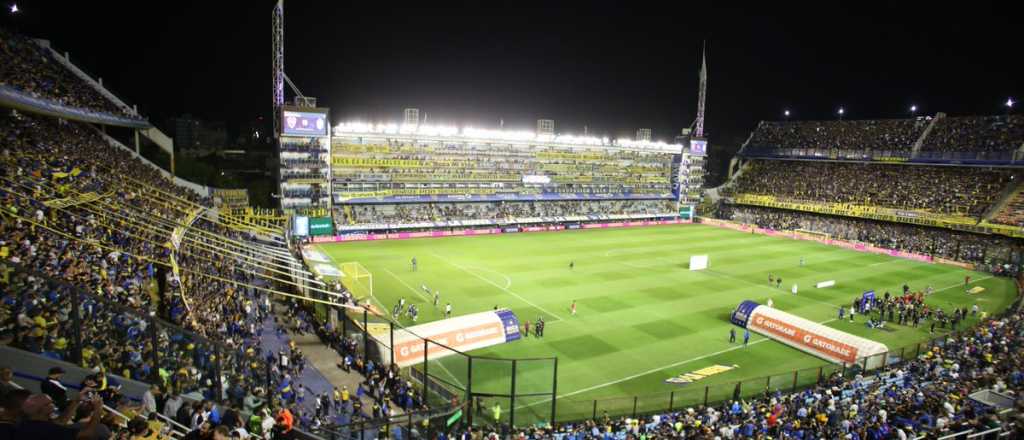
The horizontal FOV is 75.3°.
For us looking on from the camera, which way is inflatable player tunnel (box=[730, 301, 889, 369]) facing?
facing away from the viewer and to the left of the viewer

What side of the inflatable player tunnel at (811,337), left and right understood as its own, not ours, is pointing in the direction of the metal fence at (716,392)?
left

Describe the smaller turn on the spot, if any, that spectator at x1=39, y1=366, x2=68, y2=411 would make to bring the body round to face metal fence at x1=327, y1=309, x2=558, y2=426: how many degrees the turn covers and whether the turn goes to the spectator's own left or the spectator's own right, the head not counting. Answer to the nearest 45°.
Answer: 0° — they already face it

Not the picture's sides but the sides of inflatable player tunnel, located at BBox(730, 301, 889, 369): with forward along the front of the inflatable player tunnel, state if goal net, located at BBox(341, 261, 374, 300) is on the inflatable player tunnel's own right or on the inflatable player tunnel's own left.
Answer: on the inflatable player tunnel's own left

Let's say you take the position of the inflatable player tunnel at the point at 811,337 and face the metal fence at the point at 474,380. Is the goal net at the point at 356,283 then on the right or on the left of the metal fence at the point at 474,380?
right

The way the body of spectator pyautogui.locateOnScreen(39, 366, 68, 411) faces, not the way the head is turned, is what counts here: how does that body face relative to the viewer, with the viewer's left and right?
facing away from the viewer and to the right of the viewer

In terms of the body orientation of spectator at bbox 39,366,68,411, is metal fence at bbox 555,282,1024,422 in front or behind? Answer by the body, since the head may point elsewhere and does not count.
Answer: in front

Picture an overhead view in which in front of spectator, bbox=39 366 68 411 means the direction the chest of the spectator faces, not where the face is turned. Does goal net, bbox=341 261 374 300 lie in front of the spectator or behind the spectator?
in front

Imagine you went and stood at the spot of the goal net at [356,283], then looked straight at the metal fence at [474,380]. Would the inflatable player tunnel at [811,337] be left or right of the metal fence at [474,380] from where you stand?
left

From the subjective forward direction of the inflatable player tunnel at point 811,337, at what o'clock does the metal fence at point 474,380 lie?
The metal fence is roughly at 9 o'clock from the inflatable player tunnel.
